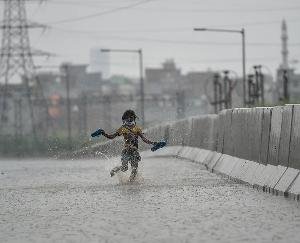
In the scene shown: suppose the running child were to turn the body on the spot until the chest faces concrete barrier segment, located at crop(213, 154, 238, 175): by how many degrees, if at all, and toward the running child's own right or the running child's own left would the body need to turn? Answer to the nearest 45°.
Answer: approximately 90° to the running child's own left

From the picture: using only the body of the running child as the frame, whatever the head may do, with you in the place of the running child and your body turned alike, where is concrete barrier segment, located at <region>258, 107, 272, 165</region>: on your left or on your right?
on your left

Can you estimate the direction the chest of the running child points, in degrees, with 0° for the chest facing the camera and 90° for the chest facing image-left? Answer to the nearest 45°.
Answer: approximately 0°

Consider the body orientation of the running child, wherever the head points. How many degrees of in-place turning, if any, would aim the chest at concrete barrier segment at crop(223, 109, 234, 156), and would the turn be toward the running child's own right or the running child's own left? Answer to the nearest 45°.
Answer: approximately 135° to the running child's own left

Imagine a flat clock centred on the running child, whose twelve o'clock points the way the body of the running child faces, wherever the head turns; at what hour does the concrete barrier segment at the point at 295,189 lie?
The concrete barrier segment is roughly at 11 o'clock from the running child.
